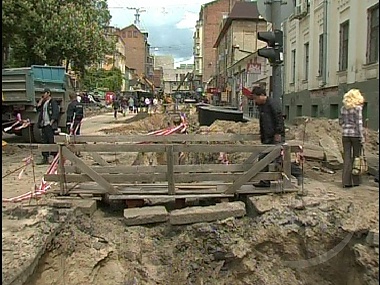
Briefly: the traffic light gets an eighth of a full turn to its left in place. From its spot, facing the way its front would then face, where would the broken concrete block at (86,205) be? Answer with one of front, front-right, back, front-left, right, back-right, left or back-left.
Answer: front

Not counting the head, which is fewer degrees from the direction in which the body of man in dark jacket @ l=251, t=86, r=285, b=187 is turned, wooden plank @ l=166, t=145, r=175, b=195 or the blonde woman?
the wooden plank

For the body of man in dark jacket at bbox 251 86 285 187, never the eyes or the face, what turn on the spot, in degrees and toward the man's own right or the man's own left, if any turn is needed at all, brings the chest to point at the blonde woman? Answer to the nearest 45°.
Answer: approximately 180°

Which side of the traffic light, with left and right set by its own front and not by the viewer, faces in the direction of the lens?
left

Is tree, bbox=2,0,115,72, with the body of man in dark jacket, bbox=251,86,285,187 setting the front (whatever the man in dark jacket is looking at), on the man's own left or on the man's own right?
on the man's own right

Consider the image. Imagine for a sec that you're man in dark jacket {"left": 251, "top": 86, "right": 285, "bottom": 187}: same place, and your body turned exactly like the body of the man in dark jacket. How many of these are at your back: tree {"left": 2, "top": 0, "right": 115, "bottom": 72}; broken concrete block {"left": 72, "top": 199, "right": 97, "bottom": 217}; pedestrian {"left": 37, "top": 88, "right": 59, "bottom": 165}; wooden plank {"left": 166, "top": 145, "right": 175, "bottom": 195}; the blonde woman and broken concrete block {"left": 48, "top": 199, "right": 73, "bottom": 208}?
1

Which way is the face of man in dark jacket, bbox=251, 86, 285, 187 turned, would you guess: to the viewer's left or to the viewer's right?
to the viewer's left

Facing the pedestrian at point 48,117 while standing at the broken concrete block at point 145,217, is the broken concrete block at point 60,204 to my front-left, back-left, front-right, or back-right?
front-left

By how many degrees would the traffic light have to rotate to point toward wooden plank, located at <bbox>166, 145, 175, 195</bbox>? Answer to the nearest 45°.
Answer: approximately 45° to its left

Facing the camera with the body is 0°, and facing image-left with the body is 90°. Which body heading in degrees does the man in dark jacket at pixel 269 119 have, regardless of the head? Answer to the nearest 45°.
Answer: approximately 90°
